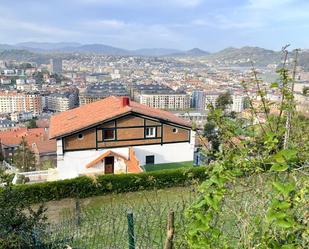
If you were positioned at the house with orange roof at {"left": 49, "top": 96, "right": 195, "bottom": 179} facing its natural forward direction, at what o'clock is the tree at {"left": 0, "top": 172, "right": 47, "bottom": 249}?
The tree is roughly at 12 o'clock from the house with orange roof.

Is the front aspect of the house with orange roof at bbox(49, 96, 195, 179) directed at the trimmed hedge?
yes

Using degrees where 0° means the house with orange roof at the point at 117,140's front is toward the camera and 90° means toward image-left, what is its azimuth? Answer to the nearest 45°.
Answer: approximately 0°
